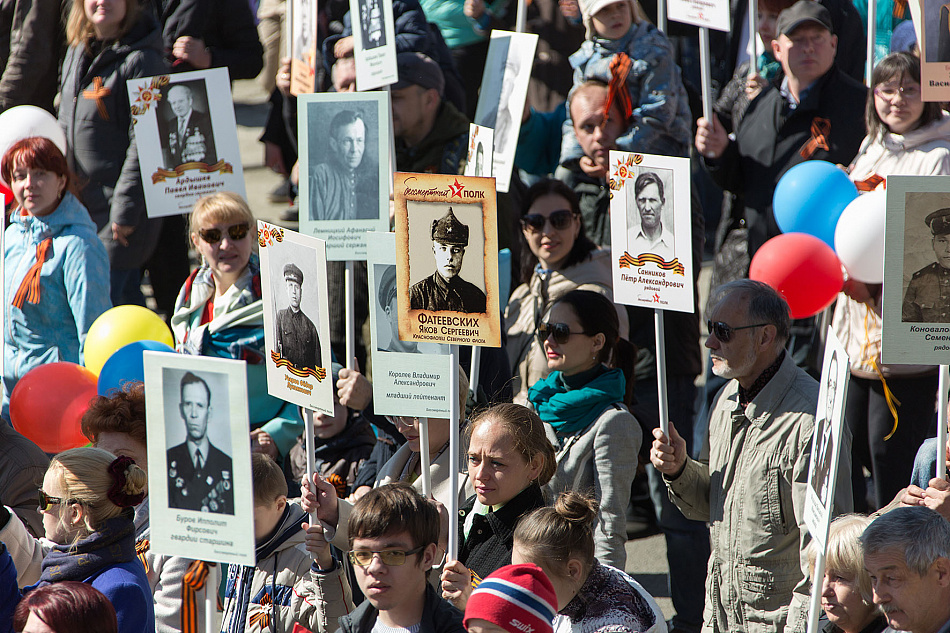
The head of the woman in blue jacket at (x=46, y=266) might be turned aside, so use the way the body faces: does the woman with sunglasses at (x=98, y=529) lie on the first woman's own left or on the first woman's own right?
on the first woman's own left

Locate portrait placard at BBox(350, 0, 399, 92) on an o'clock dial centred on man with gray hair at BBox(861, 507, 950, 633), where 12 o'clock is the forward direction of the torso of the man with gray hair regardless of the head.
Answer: The portrait placard is roughly at 3 o'clock from the man with gray hair.

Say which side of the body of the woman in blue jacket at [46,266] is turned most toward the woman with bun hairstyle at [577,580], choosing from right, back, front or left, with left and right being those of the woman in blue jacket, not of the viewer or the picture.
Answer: left

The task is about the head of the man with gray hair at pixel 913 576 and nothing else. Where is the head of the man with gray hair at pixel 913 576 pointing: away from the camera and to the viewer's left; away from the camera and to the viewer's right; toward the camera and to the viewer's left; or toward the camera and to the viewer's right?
toward the camera and to the viewer's left

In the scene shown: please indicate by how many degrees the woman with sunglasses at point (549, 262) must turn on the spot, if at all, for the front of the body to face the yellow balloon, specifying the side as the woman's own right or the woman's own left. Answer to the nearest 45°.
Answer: approximately 45° to the woman's own right

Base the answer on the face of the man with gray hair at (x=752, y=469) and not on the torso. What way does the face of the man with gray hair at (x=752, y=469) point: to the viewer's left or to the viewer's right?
to the viewer's left

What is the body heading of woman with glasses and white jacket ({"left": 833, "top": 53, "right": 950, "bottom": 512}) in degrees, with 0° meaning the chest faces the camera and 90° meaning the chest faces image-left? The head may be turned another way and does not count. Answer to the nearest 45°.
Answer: approximately 45°

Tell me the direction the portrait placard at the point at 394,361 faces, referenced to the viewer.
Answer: facing the viewer

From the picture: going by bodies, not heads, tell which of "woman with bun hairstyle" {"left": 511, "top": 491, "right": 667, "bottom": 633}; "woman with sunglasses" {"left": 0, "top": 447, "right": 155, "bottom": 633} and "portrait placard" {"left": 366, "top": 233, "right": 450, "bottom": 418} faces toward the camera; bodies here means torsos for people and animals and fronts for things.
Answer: the portrait placard

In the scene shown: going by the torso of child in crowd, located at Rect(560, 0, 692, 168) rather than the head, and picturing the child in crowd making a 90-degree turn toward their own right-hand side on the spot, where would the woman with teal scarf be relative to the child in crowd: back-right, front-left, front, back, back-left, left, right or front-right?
back-left
